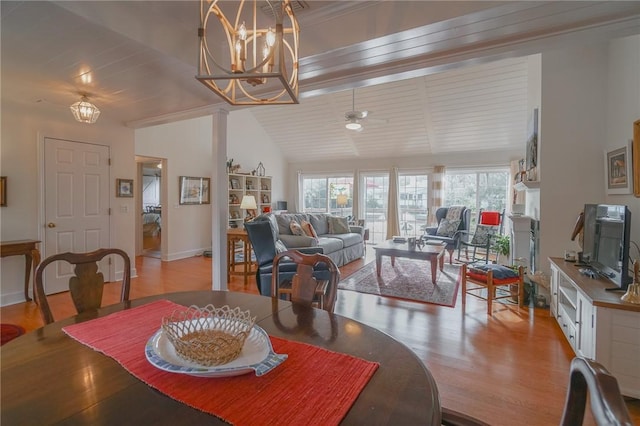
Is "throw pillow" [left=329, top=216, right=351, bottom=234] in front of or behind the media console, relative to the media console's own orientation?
in front

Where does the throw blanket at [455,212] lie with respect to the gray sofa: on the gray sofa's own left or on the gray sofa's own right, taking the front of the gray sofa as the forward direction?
on the gray sofa's own left

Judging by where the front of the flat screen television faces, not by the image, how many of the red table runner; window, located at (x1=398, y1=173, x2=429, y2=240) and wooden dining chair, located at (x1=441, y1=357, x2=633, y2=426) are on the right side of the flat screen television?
1

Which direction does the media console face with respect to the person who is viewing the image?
facing to the left of the viewer

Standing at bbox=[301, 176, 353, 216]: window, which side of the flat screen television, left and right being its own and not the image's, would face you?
right

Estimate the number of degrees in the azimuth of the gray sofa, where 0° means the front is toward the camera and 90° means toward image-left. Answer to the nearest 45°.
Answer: approximately 315°

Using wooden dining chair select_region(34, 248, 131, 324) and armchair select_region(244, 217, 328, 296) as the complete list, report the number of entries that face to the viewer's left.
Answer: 0

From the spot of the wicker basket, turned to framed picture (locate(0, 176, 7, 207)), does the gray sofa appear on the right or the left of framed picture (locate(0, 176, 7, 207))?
right

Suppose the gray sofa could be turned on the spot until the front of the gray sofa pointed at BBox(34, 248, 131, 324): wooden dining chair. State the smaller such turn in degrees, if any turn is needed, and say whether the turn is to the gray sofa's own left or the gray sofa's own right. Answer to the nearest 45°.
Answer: approximately 45° to the gray sofa's own right

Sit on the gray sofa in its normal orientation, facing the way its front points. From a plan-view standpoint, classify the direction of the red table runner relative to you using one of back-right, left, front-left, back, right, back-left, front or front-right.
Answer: front-right

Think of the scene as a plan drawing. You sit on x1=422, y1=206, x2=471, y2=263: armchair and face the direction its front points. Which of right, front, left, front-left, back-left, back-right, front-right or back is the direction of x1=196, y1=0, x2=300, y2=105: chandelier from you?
front-left
